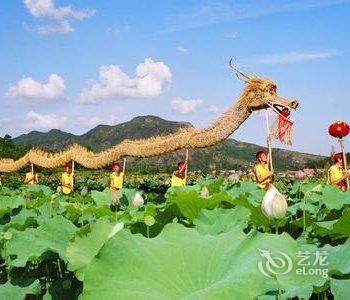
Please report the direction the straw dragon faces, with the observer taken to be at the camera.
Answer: facing to the right of the viewer

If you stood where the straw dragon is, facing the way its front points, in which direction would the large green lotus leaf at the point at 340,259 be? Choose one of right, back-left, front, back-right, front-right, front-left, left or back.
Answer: right

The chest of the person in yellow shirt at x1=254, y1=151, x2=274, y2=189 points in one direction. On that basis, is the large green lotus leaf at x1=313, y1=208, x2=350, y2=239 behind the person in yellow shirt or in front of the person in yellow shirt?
in front

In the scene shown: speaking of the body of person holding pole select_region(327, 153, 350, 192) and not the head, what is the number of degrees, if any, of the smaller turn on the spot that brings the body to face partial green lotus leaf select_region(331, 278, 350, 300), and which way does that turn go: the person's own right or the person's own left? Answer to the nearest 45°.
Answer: approximately 45° to the person's own right

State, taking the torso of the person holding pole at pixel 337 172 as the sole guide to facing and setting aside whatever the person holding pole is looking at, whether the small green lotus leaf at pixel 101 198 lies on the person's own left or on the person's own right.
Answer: on the person's own right

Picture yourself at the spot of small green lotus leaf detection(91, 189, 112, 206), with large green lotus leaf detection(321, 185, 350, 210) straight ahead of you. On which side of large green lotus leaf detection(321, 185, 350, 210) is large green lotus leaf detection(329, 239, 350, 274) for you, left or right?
right

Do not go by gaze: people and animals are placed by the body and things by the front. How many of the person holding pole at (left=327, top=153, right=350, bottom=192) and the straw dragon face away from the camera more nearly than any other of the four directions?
0

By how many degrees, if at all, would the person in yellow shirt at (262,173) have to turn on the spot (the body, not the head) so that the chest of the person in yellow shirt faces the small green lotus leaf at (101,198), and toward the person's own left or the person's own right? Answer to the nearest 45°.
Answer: approximately 90° to the person's own right

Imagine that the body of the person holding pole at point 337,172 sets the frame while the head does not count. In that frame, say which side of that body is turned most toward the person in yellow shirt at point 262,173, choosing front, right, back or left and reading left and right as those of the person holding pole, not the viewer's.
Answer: right
